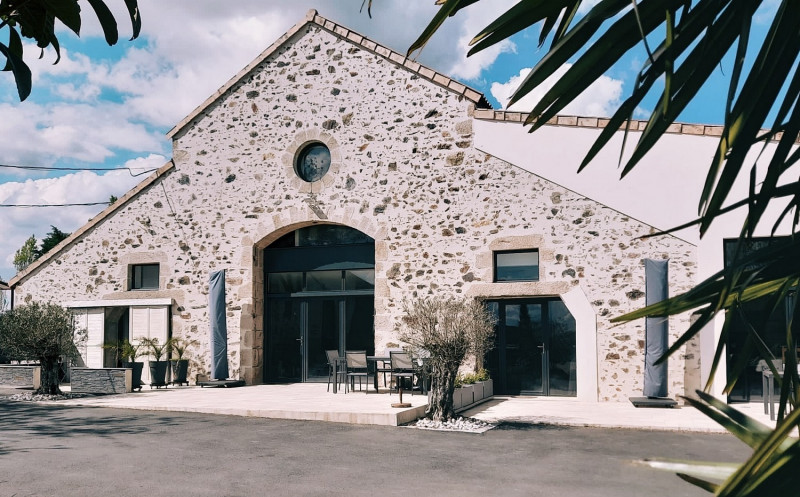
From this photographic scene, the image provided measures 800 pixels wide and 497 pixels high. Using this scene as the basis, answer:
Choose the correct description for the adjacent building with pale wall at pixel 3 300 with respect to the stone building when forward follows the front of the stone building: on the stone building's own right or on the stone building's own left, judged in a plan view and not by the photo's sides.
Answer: on the stone building's own right

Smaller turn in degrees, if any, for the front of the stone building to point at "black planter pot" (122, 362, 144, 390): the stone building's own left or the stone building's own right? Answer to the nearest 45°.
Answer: approximately 90° to the stone building's own right

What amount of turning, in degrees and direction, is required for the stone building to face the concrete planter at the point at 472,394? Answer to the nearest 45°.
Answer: approximately 45° to its left

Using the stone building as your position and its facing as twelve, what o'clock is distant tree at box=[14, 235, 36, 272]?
The distant tree is roughly at 5 o'clock from the stone building.

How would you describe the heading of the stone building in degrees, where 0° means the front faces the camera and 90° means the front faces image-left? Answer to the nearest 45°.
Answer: approximately 0°

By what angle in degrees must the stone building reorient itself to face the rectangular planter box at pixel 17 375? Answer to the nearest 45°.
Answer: approximately 90° to its right

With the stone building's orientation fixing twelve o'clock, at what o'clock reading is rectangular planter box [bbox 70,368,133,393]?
The rectangular planter box is roughly at 3 o'clock from the stone building.

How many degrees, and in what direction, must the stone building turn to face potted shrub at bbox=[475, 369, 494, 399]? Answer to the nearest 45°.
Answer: approximately 45° to its left

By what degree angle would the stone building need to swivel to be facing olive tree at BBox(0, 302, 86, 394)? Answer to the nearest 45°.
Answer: approximately 90° to its right
